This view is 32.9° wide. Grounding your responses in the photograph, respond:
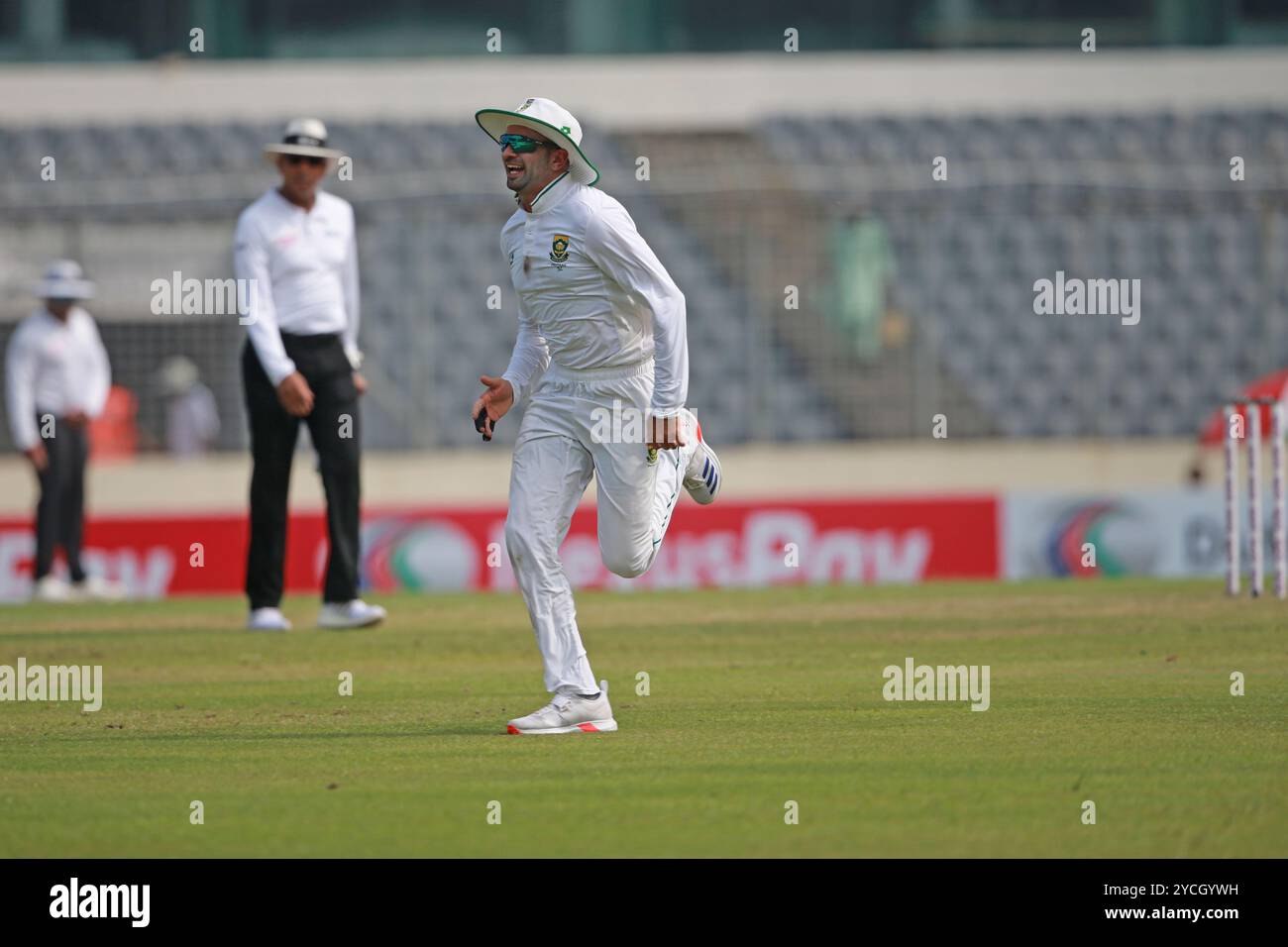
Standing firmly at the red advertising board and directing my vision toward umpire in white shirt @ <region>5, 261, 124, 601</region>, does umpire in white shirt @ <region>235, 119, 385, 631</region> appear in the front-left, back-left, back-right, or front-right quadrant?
front-left

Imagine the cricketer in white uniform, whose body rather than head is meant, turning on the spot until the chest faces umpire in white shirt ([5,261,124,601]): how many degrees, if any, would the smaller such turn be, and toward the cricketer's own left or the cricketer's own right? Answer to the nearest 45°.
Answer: approximately 90° to the cricketer's own right

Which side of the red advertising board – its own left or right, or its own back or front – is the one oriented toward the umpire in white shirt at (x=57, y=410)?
right

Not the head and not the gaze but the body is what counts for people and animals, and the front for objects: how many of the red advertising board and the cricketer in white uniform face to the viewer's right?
0

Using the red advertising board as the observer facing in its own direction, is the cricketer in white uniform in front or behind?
in front

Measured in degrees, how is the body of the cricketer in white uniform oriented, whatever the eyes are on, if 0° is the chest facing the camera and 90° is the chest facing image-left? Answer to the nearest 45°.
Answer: approximately 45°

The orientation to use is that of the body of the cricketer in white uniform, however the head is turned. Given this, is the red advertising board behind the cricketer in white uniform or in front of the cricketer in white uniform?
behind

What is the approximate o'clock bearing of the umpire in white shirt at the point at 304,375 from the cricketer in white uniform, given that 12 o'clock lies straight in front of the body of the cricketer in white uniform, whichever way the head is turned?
The umpire in white shirt is roughly at 4 o'clock from the cricketer in white uniform.

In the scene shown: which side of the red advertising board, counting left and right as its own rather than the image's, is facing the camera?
front

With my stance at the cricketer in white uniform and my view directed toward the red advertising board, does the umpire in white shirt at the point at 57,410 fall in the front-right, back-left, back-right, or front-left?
front-left

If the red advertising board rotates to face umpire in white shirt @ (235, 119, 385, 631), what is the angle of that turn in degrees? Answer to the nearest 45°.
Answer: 0° — it already faces them
